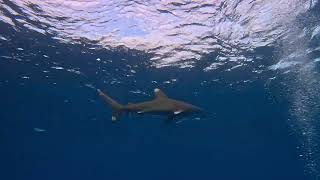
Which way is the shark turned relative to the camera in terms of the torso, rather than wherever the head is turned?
to the viewer's right
